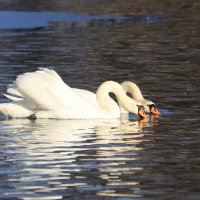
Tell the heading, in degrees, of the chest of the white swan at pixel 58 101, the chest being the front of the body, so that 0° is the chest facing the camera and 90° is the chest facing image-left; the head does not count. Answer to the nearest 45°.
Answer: approximately 270°
